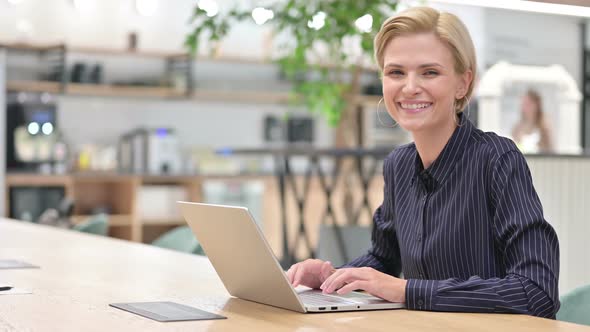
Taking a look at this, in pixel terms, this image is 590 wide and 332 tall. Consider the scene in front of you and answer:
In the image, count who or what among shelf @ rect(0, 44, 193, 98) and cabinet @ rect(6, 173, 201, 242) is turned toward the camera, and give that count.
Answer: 2

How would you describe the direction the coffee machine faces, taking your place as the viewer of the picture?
facing the viewer

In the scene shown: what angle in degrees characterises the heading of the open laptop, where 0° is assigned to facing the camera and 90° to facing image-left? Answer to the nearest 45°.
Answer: approximately 225°

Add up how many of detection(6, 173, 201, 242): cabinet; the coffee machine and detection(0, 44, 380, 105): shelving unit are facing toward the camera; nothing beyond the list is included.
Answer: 3

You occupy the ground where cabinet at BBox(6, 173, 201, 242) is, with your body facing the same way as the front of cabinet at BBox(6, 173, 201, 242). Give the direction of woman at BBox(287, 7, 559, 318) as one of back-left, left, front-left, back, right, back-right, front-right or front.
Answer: front

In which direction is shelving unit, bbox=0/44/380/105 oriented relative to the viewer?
toward the camera

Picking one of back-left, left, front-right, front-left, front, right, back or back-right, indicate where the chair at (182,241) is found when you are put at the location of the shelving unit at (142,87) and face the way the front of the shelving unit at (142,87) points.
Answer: front

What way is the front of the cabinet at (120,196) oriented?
toward the camera

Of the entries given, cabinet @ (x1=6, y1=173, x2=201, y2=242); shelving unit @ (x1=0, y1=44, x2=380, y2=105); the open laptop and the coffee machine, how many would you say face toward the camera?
3

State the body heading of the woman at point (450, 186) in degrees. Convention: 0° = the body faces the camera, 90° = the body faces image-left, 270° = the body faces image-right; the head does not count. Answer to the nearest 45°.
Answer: approximately 45°

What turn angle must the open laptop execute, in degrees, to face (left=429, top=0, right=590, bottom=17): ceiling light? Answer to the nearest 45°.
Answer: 0° — it already faces it
